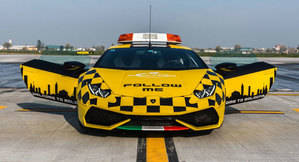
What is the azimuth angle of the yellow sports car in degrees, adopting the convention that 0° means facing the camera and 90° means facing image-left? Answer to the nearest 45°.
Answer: approximately 0°
